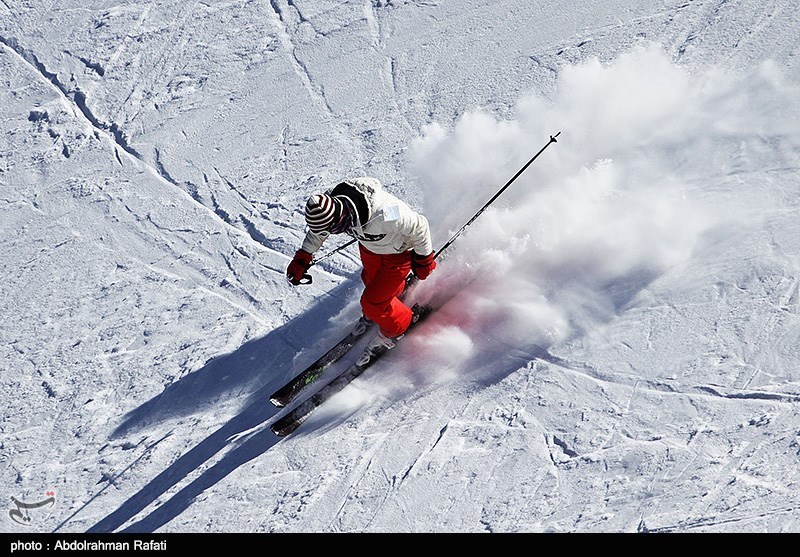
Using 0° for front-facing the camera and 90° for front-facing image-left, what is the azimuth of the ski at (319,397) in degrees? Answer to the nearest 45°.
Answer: approximately 45°

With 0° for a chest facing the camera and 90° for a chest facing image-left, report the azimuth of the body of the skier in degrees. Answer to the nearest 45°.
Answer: approximately 45°

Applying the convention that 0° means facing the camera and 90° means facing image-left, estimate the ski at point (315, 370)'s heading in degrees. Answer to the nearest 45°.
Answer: approximately 45°
